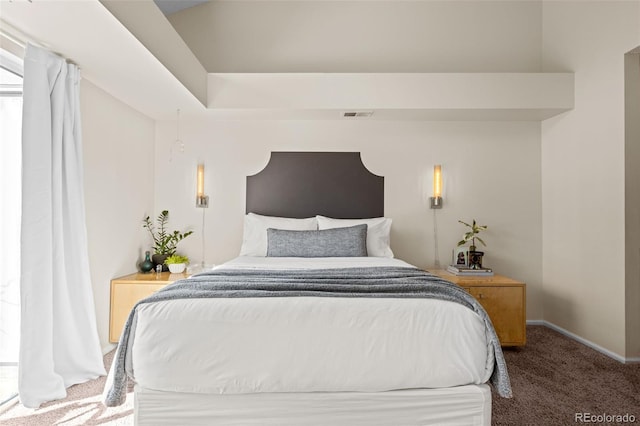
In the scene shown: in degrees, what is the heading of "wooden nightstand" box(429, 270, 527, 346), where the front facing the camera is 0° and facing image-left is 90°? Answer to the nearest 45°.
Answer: approximately 0°

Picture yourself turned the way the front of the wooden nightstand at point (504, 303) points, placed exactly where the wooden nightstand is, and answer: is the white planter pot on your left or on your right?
on your right

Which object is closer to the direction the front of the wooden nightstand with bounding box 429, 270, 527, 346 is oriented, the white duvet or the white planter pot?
the white duvet

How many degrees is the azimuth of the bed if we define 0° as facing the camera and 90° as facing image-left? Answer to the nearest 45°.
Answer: approximately 0°

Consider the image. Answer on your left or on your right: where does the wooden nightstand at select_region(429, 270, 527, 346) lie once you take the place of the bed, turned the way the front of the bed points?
on your left

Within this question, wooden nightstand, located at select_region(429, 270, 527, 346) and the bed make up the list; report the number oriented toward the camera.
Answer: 2

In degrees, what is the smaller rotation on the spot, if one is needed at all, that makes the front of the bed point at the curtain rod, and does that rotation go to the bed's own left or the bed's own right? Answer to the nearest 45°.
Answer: approximately 90° to the bed's own right

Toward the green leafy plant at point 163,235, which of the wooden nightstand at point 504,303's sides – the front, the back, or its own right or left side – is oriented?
right
